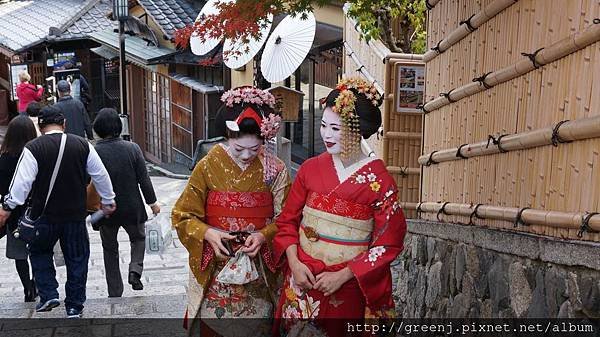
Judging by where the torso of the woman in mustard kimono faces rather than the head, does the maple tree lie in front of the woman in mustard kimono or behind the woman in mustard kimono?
behind

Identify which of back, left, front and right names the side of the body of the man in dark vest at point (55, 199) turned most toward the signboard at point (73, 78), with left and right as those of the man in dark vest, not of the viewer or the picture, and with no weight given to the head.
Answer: front

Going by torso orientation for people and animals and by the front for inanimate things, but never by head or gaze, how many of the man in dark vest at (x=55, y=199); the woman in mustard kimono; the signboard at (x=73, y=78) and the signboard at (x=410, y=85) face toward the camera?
3

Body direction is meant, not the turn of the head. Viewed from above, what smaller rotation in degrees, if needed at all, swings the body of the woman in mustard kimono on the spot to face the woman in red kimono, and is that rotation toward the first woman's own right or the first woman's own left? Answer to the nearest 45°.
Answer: approximately 45° to the first woman's own left

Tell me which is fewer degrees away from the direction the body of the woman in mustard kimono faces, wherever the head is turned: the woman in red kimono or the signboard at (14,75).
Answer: the woman in red kimono

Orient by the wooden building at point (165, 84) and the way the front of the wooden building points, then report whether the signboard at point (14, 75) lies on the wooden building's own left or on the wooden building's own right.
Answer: on the wooden building's own right

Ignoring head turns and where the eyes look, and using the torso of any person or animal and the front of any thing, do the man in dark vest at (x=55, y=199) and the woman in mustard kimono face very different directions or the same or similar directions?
very different directions

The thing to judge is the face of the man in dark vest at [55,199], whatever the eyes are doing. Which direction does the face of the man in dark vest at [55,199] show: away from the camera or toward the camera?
away from the camera

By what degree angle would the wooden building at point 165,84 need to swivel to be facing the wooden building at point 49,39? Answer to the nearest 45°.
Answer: approximately 90° to its right

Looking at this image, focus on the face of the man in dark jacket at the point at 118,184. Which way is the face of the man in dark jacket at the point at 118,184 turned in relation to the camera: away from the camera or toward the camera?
away from the camera

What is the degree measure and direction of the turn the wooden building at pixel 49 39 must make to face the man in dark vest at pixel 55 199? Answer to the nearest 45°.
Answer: approximately 45° to its right

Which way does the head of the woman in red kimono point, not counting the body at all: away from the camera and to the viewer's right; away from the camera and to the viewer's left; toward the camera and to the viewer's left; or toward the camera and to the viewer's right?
toward the camera and to the viewer's left

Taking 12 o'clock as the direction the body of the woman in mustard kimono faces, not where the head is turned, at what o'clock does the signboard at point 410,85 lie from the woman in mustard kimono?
The signboard is roughly at 7 o'clock from the woman in mustard kimono.
